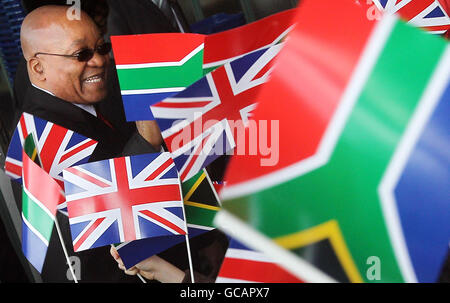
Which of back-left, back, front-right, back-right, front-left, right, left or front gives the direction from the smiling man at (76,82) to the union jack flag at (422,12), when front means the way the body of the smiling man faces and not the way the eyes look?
front-left

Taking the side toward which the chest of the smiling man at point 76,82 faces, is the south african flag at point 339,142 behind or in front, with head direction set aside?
in front

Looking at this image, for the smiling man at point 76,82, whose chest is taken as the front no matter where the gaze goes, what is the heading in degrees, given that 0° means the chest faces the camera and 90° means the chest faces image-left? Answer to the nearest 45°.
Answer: approximately 315°

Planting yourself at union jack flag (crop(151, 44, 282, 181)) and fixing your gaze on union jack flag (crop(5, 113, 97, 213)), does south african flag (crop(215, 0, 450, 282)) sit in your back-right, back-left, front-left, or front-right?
back-left

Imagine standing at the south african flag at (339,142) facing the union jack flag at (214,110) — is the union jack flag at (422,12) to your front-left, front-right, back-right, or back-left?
front-right
